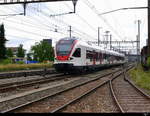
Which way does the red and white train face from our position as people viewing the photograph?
facing the viewer and to the left of the viewer
